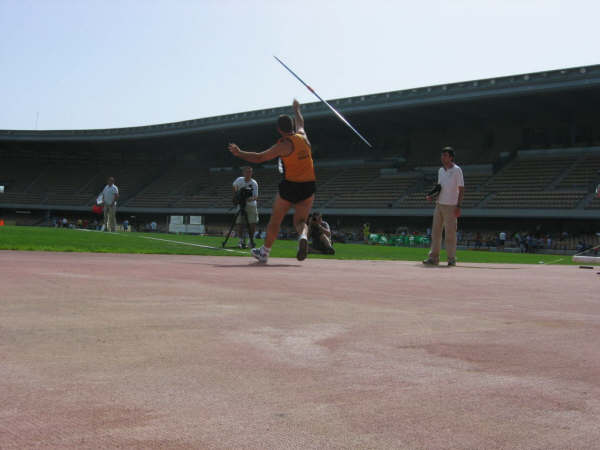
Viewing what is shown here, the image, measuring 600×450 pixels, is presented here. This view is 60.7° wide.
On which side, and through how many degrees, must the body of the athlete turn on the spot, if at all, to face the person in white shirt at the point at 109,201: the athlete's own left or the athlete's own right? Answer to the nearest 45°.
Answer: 0° — they already face them

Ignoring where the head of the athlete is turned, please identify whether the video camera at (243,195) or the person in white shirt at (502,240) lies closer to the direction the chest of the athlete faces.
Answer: the video camera

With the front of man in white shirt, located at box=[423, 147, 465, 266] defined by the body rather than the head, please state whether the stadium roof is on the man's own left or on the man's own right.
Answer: on the man's own right

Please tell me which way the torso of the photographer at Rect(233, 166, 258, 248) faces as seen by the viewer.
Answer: toward the camera

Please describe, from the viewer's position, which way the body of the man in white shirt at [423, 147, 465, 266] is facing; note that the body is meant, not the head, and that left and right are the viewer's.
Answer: facing the viewer and to the left of the viewer

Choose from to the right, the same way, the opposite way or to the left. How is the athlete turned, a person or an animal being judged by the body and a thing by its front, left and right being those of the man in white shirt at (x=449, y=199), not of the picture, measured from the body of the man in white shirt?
to the right

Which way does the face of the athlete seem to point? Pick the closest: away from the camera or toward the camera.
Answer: away from the camera

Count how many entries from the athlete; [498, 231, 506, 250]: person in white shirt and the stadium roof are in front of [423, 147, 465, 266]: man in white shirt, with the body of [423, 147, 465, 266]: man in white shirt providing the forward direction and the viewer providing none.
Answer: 1

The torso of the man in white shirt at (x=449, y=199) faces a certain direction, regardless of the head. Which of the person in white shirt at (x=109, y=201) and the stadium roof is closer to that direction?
the person in white shirt

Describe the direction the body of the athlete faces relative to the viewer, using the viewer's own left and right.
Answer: facing away from the viewer and to the left of the viewer

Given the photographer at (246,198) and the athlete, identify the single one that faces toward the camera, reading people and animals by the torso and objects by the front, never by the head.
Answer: the photographer

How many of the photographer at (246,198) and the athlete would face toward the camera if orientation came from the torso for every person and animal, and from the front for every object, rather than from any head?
1

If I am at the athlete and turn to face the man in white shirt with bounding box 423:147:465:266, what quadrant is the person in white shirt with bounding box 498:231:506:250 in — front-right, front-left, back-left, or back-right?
front-left
